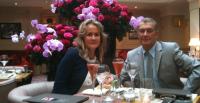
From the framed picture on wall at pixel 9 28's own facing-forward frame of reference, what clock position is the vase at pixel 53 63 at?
The vase is roughly at 12 o'clock from the framed picture on wall.

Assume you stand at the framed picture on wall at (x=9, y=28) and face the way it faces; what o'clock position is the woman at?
The woman is roughly at 12 o'clock from the framed picture on wall.

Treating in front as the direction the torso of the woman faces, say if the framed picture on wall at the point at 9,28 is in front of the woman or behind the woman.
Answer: behind

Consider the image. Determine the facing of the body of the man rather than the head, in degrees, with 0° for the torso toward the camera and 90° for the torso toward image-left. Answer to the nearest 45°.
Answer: approximately 0°

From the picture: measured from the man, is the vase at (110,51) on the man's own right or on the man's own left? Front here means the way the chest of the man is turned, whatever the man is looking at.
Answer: on the man's own right

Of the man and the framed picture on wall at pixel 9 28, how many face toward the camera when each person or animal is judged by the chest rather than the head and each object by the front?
2

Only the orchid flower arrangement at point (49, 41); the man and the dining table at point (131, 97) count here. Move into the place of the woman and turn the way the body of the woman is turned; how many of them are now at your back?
1

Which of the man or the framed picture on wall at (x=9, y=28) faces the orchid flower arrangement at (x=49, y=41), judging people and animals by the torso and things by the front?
the framed picture on wall
